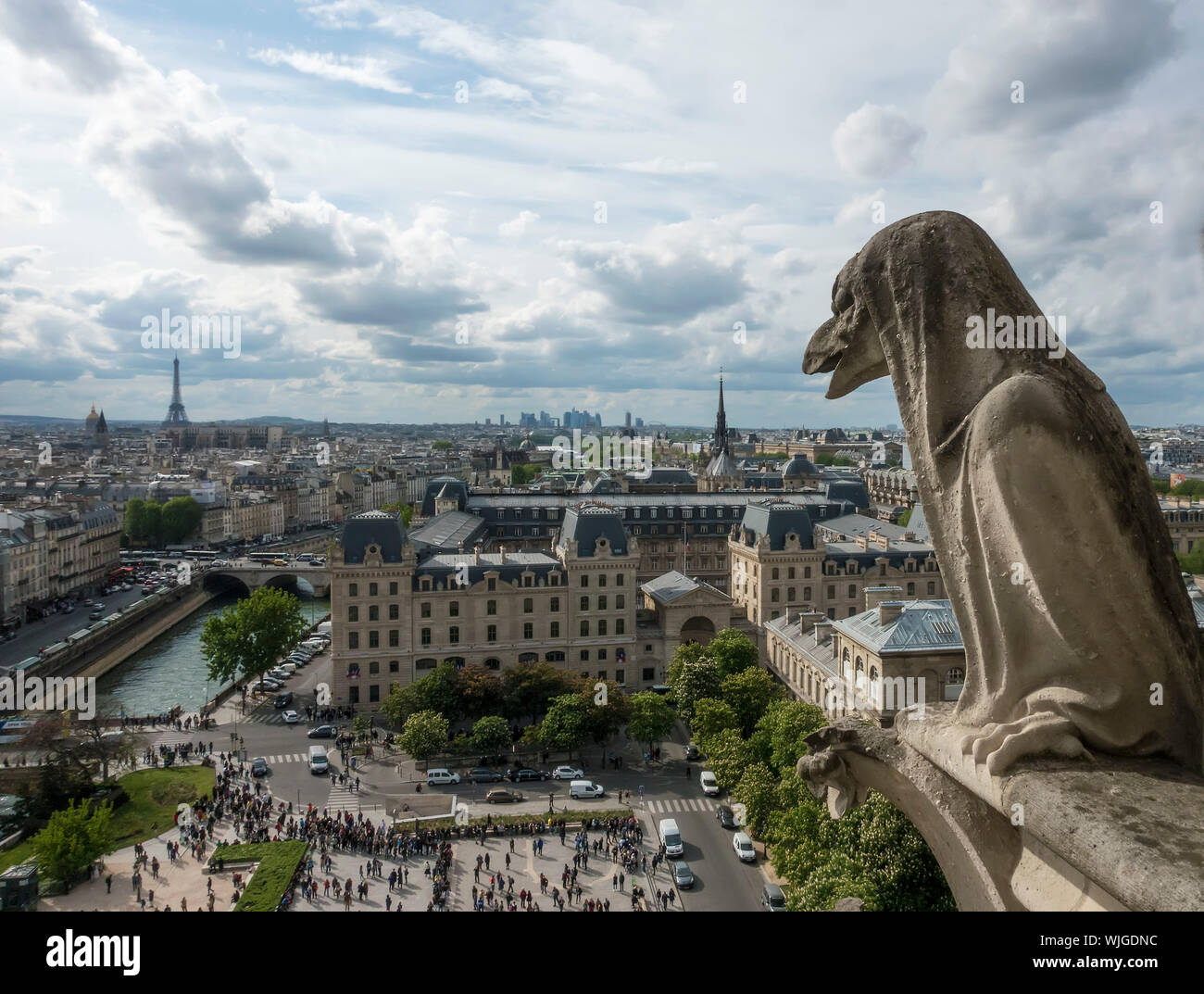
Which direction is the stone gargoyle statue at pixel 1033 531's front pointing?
to the viewer's left

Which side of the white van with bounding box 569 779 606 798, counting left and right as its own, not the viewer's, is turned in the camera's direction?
right

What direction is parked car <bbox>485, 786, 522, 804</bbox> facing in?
to the viewer's right
